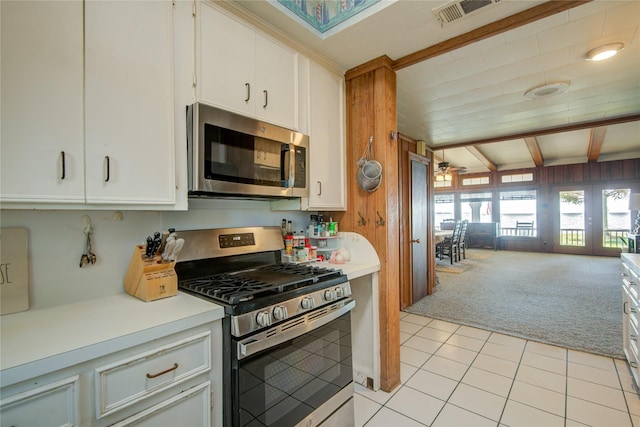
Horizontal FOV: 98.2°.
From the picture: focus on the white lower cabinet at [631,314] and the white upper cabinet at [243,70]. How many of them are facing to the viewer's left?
1

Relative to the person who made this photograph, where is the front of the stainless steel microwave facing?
facing the viewer and to the right of the viewer

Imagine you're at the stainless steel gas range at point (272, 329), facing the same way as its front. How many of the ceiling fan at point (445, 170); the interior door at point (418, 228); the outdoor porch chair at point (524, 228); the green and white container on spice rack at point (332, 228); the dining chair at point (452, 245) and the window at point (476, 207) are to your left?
6

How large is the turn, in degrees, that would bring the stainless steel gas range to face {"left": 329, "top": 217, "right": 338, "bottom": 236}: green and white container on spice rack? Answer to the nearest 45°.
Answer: approximately 90° to its left

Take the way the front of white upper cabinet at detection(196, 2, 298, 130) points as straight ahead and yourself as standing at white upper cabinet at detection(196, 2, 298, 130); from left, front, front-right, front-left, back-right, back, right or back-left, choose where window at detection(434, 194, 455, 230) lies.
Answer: left

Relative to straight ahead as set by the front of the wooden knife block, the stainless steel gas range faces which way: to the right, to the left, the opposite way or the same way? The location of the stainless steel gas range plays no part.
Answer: the same way

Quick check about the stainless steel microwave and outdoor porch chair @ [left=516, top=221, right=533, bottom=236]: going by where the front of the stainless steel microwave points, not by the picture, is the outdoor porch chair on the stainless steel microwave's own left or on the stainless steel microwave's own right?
on the stainless steel microwave's own left

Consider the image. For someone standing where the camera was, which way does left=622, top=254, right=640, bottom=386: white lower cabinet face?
facing to the left of the viewer

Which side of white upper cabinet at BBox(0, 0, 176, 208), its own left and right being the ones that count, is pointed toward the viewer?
front

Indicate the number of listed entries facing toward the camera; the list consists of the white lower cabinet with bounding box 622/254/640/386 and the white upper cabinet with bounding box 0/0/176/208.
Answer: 1

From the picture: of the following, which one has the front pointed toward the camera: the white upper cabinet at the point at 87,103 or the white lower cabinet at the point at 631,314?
the white upper cabinet

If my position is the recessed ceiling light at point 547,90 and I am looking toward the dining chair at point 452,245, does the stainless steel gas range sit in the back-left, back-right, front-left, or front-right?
back-left

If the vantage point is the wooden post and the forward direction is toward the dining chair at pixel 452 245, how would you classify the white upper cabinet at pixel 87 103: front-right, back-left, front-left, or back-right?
back-left

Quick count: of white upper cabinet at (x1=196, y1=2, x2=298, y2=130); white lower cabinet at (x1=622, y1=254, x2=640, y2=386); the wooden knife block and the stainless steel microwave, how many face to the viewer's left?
1

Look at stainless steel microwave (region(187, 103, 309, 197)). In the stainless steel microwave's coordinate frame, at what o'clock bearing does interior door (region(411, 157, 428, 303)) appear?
The interior door is roughly at 9 o'clock from the stainless steel microwave.

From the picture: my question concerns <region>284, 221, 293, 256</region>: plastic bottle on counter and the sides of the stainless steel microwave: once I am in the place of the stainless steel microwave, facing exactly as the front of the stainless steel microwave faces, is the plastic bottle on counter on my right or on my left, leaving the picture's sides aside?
on my left
